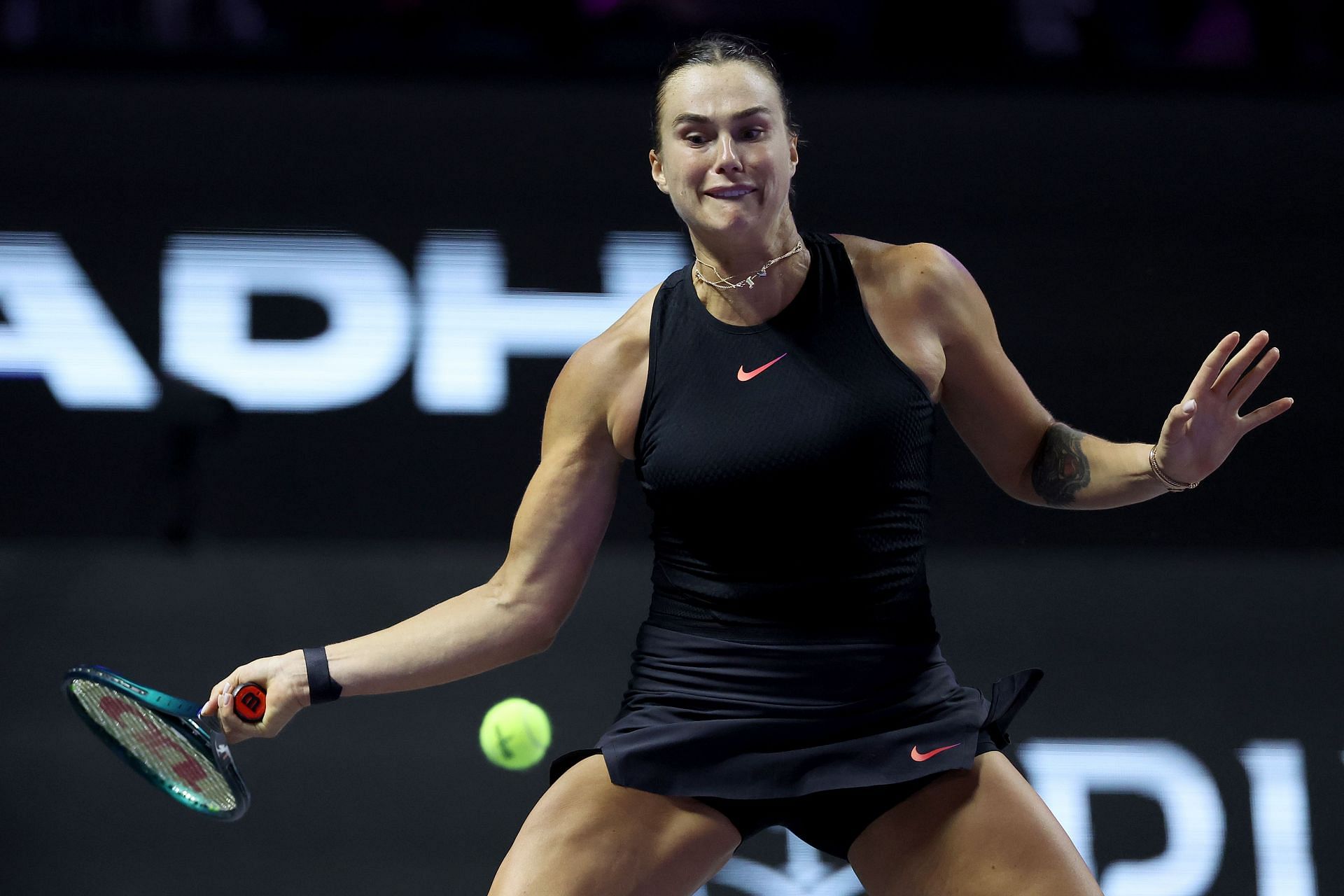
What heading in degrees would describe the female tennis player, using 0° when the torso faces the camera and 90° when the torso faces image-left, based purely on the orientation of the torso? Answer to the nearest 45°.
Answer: approximately 0°
